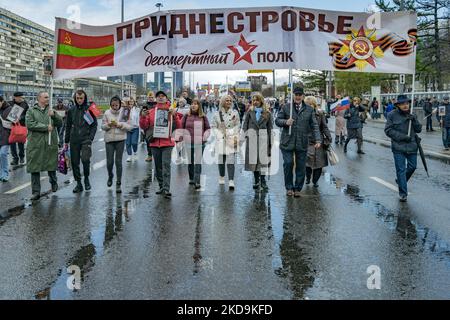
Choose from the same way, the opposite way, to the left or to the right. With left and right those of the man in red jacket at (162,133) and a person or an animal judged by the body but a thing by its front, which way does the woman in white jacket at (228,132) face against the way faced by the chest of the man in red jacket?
the same way

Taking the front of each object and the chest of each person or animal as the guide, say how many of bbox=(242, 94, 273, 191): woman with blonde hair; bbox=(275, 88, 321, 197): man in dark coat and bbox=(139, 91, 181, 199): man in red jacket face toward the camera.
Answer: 3

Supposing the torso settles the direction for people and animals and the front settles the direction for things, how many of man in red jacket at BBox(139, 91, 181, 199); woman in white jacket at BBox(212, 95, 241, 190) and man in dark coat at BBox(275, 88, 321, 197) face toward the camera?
3

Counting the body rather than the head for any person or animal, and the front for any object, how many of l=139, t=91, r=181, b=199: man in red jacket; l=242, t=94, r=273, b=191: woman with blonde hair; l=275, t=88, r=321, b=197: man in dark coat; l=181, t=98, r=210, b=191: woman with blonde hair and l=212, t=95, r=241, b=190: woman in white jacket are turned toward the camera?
5

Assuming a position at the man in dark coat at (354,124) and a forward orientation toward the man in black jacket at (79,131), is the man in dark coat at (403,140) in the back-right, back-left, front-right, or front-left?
front-left

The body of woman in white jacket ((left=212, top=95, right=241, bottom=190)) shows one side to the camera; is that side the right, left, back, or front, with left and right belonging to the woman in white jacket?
front

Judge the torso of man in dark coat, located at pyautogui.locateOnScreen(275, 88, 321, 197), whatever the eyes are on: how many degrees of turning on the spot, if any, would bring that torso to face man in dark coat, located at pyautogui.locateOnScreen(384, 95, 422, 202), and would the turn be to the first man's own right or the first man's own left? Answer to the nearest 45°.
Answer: approximately 90° to the first man's own left

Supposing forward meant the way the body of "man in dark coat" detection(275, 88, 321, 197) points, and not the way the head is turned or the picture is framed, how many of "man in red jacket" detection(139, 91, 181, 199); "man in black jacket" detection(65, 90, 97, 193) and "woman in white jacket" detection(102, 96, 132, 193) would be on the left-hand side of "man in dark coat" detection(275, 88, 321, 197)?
0

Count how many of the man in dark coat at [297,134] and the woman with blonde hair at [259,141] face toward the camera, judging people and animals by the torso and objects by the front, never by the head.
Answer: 2

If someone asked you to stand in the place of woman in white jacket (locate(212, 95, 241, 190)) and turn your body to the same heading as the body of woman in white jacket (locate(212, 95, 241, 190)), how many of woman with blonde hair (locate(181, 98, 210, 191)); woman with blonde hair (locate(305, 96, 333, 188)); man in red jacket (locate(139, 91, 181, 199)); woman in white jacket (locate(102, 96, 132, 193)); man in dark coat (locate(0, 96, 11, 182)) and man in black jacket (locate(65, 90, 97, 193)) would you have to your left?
1

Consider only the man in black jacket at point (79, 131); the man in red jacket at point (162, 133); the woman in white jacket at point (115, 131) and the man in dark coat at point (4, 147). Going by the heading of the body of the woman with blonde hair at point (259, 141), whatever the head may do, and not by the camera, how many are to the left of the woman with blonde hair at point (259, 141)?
0

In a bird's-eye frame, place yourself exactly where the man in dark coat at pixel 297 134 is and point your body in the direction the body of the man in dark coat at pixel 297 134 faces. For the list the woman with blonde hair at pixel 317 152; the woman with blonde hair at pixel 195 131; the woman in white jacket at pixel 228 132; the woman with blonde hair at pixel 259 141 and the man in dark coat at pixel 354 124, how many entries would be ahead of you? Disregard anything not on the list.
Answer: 0

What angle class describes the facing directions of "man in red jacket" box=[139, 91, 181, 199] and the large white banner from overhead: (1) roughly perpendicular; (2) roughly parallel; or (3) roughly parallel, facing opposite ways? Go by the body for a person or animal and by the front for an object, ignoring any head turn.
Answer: roughly parallel

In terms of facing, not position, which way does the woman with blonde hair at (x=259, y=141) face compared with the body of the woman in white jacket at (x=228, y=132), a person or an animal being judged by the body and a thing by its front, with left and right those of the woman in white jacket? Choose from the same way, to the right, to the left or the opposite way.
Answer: the same way

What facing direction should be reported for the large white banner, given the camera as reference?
facing the viewer

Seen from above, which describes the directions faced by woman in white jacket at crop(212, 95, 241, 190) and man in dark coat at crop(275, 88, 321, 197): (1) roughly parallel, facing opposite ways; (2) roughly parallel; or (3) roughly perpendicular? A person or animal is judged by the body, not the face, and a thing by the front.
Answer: roughly parallel

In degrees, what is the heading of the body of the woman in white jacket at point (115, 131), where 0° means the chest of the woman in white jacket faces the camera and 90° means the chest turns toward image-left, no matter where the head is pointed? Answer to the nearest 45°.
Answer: approximately 0°

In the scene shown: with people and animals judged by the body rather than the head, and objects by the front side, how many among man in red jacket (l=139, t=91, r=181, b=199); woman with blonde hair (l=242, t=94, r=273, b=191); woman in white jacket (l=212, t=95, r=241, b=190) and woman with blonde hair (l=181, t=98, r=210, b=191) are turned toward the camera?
4
